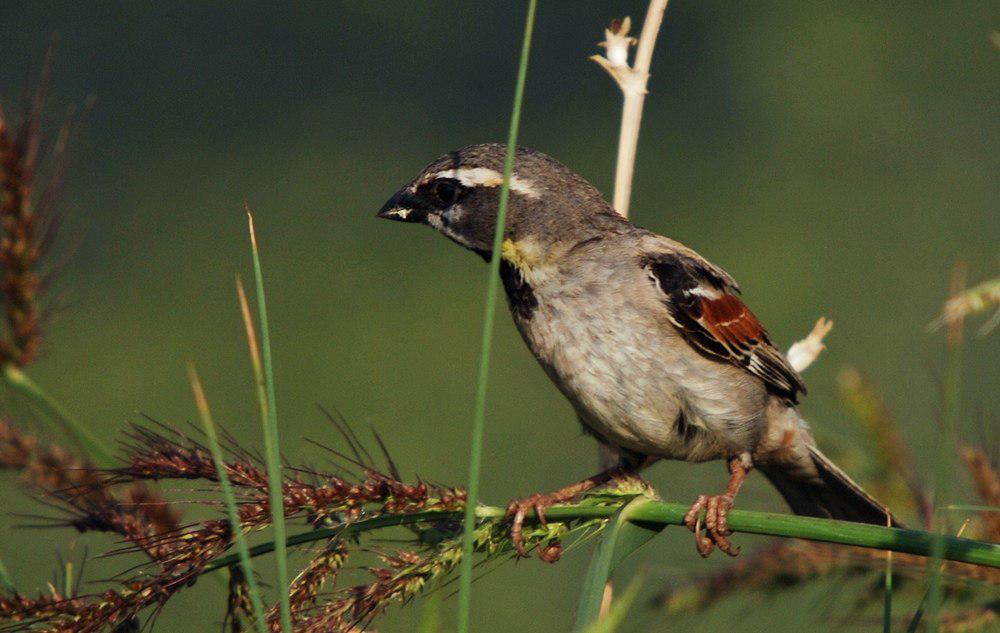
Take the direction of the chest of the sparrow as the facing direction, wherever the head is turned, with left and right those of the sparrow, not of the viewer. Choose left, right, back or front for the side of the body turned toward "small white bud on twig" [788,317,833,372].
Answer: back

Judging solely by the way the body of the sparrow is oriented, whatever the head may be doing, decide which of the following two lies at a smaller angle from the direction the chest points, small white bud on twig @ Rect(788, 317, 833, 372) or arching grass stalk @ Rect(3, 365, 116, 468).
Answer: the arching grass stalk

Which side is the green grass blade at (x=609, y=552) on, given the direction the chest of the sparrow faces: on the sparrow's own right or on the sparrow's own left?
on the sparrow's own left

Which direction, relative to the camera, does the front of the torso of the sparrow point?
to the viewer's left

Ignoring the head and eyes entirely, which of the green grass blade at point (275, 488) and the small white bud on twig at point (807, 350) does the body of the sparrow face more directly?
the green grass blade
